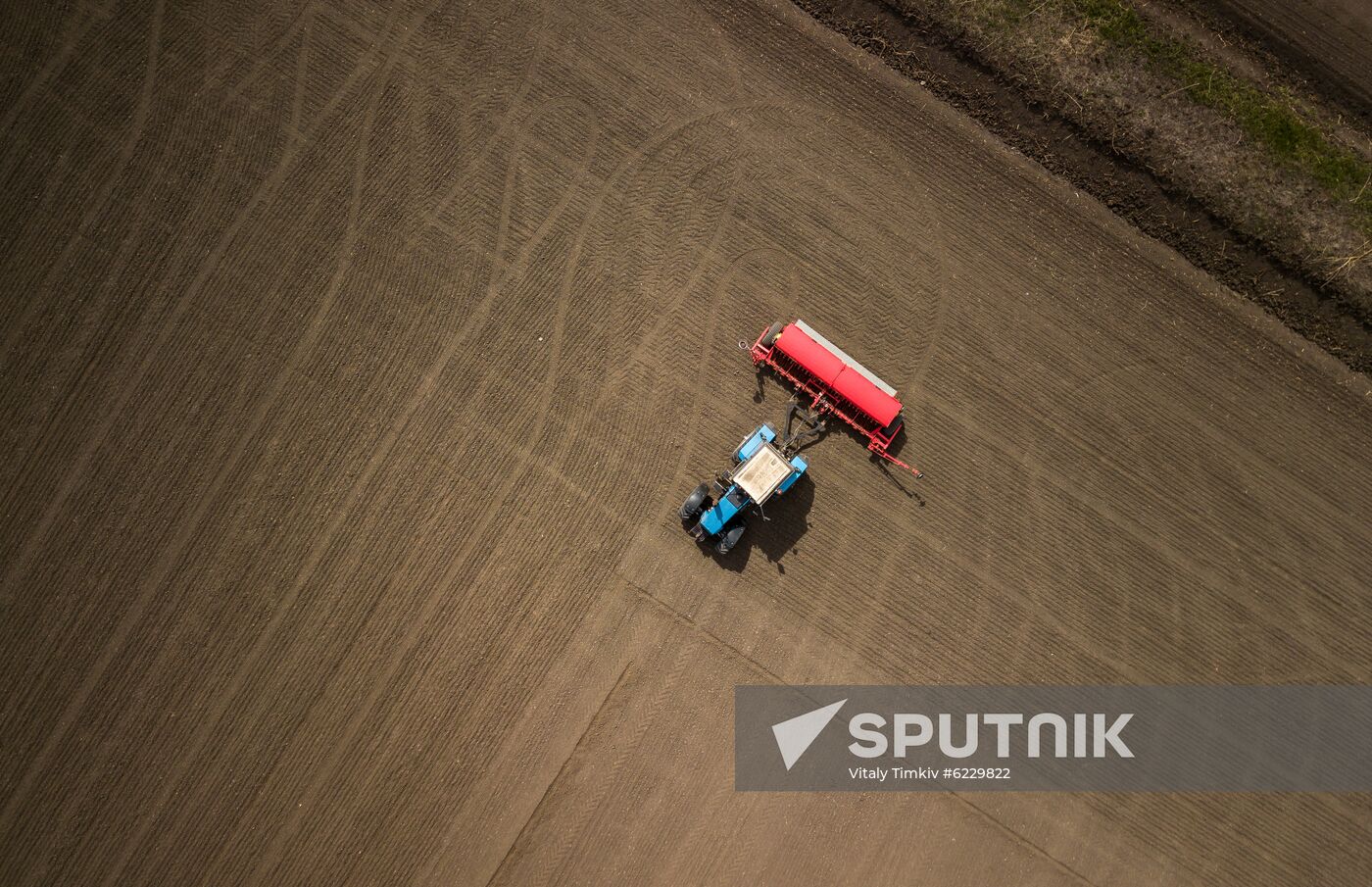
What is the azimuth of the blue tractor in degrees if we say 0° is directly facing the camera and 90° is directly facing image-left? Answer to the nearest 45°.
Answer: approximately 45°
